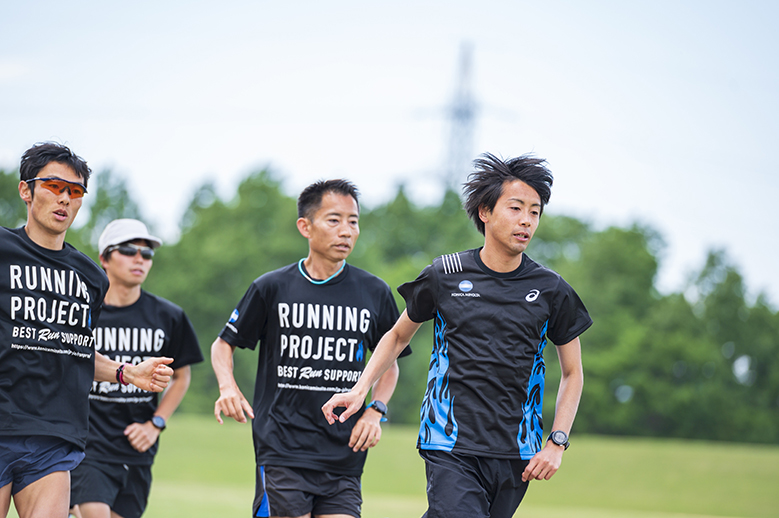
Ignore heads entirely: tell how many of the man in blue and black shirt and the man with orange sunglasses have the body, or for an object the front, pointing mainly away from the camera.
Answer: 0

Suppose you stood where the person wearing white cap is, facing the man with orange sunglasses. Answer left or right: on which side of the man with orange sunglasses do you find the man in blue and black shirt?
left

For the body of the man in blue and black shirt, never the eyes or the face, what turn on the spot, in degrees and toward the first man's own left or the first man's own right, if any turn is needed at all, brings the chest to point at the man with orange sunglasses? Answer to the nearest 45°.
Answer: approximately 135° to the first man's own right

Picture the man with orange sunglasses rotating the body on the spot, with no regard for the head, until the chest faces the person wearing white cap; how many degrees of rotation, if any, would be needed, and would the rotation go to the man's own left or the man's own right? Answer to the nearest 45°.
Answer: approximately 135° to the man's own left

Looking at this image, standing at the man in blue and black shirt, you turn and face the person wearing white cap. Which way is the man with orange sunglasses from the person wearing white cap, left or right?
left

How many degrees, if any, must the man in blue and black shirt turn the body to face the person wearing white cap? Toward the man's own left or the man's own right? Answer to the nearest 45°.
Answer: approximately 180°

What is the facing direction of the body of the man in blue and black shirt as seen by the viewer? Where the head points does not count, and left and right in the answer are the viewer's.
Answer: facing the viewer and to the right of the viewer

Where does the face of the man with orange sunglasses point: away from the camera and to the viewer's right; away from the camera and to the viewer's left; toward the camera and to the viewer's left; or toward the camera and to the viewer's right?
toward the camera and to the viewer's right
